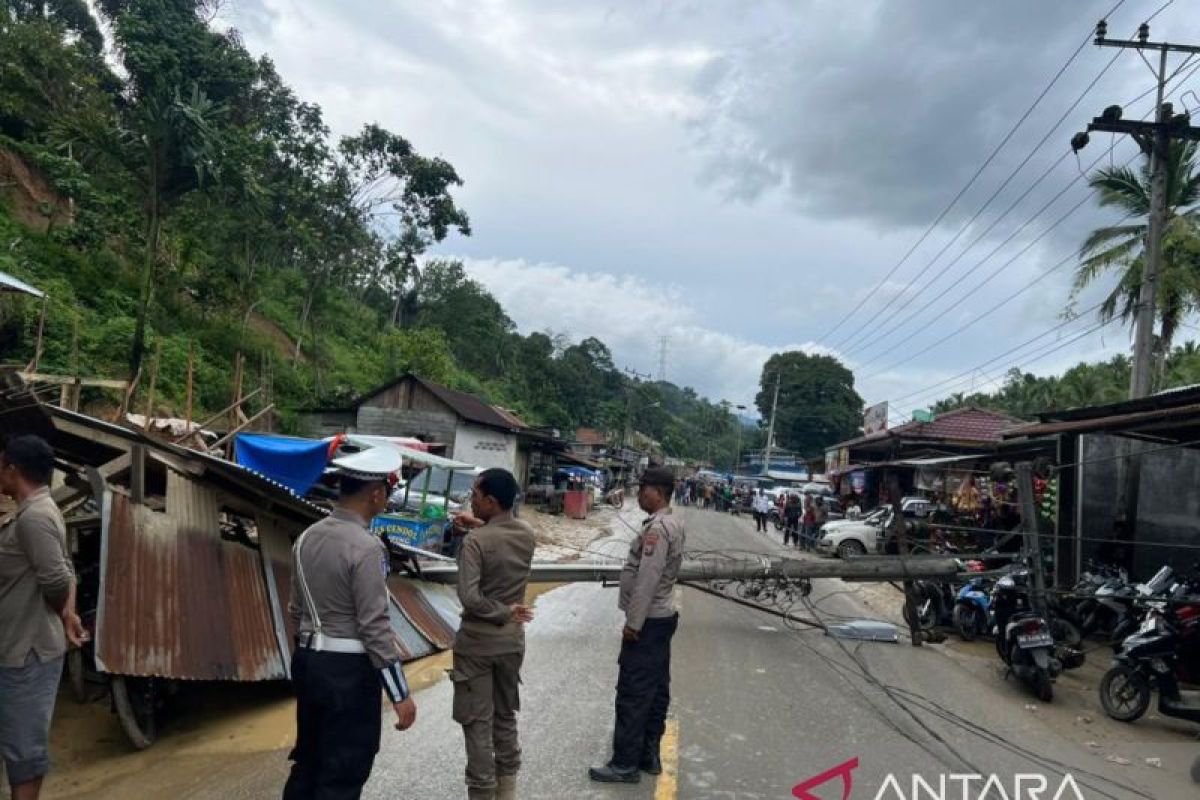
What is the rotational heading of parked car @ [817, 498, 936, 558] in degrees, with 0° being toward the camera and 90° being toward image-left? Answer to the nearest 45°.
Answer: approximately 45°

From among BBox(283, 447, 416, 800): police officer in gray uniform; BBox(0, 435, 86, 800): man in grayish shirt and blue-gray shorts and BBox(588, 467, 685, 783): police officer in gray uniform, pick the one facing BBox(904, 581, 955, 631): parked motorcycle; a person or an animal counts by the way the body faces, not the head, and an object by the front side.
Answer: BBox(283, 447, 416, 800): police officer in gray uniform

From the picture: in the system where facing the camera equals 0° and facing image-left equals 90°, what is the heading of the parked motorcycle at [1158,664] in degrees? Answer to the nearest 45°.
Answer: approximately 90°

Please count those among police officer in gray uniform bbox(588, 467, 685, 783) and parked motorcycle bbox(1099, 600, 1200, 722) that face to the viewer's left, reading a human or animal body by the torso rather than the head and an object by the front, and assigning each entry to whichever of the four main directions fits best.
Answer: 2

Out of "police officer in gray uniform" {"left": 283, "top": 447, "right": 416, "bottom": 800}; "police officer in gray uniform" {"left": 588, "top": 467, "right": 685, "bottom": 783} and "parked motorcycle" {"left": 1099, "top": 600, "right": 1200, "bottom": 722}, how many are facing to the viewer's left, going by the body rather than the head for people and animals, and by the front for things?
2

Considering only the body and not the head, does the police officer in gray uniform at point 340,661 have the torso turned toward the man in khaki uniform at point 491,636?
yes

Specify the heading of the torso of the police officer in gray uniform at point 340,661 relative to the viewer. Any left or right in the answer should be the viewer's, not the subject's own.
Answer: facing away from the viewer and to the right of the viewer

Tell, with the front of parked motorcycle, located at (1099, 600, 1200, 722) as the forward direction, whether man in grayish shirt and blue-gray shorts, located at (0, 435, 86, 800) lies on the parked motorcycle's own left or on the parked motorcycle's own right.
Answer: on the parked motorcycle's own left

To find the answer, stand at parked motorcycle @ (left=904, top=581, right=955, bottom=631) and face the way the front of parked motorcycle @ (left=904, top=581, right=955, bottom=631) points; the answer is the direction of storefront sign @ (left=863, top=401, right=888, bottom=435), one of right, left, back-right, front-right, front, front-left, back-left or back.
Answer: back-right

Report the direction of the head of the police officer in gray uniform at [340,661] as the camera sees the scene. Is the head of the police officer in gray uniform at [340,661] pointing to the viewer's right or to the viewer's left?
to the viewer's right
